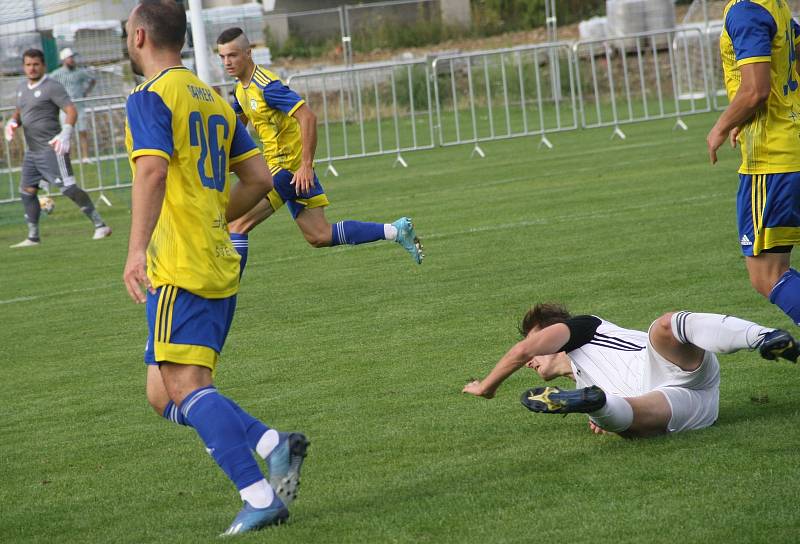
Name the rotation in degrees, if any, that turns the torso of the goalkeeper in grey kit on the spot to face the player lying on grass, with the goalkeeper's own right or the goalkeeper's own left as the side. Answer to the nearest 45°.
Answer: approximately 45° to the goalkeeper's own left

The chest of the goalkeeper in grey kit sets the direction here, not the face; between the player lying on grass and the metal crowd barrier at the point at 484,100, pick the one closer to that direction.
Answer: the player lying on grass

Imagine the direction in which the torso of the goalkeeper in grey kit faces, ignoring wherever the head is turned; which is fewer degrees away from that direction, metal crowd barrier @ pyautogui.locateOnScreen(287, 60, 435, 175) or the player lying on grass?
the player lying on grass
